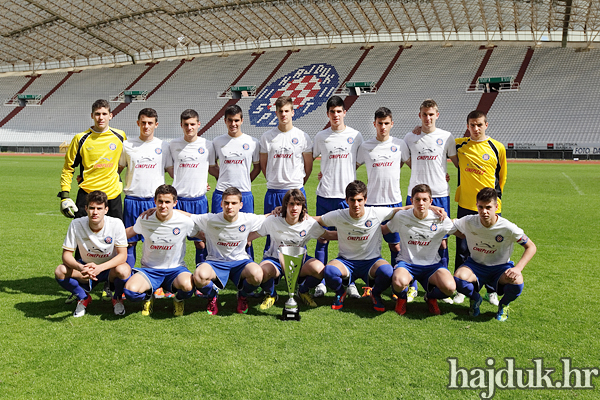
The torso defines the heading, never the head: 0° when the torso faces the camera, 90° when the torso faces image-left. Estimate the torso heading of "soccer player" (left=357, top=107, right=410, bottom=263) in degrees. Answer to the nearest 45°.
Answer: approximately 0°

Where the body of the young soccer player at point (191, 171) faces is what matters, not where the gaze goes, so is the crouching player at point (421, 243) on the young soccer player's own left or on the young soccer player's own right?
on the young soccer player's own left

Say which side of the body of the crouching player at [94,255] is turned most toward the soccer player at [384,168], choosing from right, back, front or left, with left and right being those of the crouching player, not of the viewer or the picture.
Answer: left

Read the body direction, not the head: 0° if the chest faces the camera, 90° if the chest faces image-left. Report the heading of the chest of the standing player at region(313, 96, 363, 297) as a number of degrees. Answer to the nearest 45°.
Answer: approximately 0°
